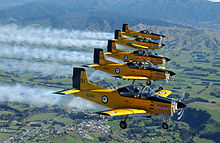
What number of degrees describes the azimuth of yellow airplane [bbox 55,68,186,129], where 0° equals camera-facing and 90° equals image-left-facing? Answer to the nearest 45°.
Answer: approximately 315°
